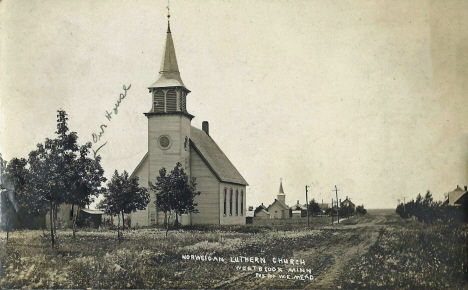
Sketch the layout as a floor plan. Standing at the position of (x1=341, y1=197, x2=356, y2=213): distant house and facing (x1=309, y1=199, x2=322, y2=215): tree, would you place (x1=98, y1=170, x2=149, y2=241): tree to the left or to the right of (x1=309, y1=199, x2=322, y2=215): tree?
left

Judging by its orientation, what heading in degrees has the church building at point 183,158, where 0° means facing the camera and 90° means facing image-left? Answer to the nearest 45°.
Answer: approximately 0°

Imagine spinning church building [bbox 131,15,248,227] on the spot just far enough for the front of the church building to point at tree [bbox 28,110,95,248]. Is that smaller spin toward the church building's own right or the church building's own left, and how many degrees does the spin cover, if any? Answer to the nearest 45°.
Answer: approximately 45° to the church building's own right
